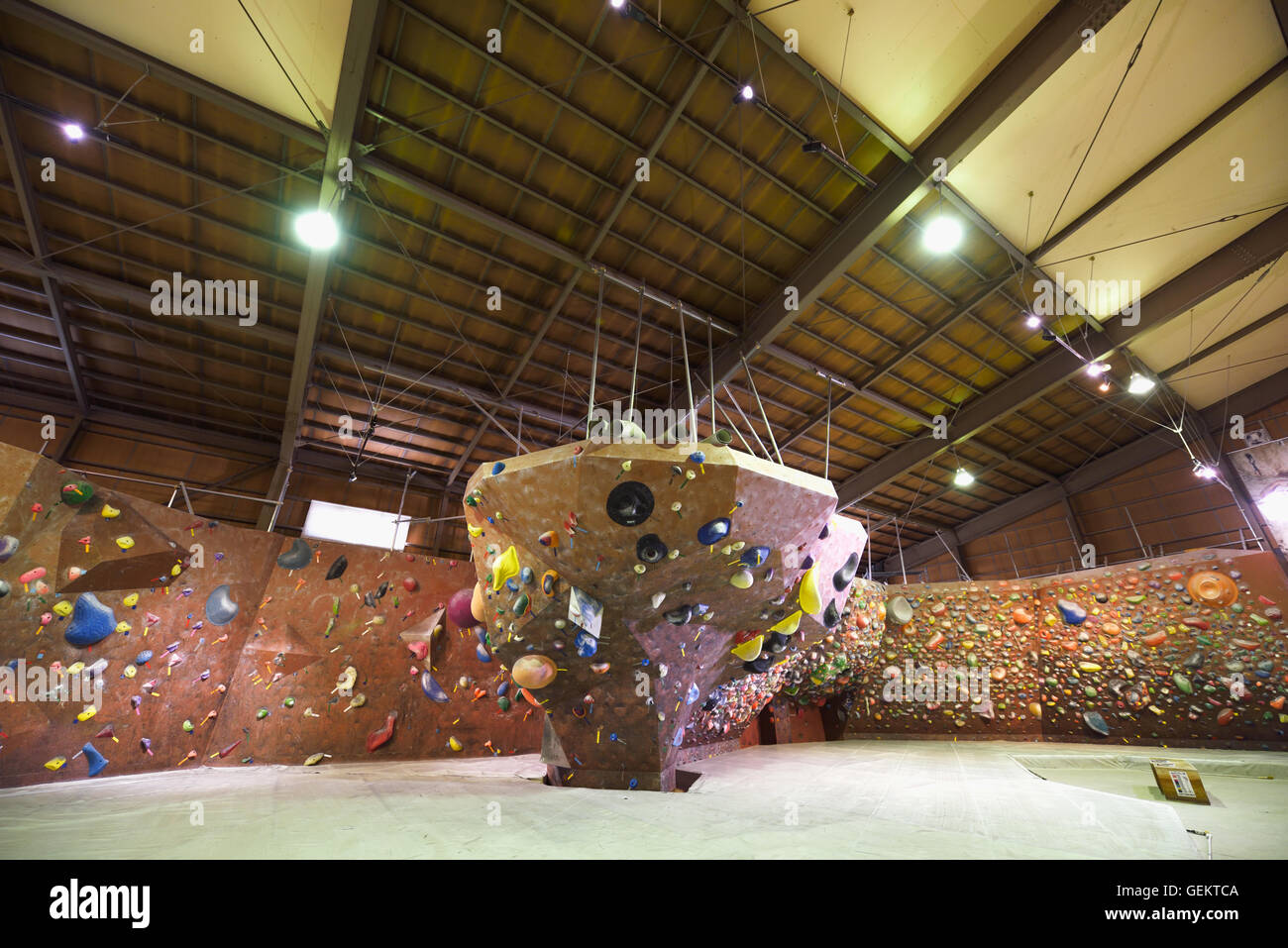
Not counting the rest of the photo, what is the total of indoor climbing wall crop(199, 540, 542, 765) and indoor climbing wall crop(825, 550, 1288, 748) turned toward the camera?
2

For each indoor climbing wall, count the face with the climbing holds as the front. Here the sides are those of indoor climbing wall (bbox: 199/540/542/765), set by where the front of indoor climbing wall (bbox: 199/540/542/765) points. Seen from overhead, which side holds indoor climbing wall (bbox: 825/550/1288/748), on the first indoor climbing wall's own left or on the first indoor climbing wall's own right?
on the first indoor climbing wall's own left

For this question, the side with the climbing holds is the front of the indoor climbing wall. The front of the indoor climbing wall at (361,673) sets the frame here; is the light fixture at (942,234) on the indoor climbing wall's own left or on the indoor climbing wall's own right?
on the indoor climbing wall's own left

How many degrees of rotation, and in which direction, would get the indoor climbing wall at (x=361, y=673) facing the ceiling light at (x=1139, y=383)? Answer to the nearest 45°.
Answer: approximately 90° to its left

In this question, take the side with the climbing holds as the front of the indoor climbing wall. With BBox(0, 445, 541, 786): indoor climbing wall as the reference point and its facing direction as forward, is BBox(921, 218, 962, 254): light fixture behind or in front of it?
in front

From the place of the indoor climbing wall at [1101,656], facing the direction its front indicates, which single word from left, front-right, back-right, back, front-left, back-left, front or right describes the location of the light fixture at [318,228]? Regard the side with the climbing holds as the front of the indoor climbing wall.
front-right

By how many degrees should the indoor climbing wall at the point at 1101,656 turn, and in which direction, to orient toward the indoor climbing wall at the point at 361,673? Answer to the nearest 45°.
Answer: approximately 45° to its right

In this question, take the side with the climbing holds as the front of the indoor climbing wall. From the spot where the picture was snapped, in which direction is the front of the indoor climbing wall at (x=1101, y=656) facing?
facing the viewer
